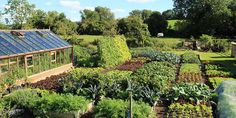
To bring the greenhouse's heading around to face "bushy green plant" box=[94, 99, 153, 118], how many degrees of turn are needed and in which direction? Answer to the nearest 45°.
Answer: approximately 45° to its right

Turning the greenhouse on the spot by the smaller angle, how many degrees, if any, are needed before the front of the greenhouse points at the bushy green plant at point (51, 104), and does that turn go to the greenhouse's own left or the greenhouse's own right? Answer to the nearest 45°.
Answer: approximately 45° to the greenhouse's own right

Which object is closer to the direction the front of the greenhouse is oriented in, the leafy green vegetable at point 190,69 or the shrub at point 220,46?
the leafy green vegetable

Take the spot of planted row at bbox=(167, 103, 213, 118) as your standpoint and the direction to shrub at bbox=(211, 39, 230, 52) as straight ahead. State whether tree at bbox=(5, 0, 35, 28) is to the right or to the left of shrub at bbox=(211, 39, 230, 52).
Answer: left

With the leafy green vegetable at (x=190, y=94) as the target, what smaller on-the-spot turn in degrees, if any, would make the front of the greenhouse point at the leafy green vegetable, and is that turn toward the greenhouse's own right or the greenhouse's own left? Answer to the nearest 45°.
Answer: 0° — it already faces it

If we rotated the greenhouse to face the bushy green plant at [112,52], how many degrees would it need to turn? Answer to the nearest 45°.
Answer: approximately 90° to its left

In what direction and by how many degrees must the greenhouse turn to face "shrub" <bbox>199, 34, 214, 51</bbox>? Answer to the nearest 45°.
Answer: approximately 90° to its left

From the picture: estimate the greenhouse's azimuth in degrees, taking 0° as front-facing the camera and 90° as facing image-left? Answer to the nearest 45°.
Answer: approximately 315°

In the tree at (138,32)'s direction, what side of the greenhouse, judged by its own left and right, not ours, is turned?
left

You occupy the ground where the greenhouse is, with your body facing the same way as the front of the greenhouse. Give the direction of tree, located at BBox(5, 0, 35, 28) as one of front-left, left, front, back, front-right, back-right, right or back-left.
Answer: back-left
